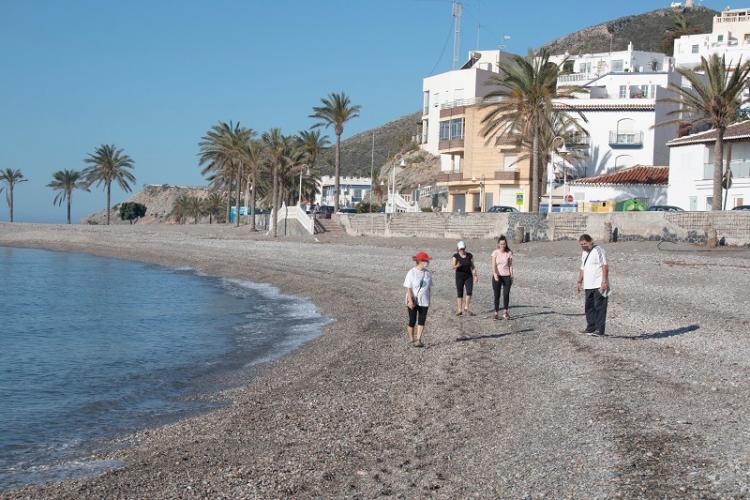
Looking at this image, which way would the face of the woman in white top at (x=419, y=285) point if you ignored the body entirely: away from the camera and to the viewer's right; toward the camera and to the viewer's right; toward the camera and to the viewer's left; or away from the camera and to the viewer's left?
toward the camera and to the viewer's right

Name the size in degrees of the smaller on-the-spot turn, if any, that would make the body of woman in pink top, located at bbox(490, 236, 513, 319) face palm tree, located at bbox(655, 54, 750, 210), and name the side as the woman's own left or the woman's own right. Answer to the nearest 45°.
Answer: approximately 135° to the woman's own left

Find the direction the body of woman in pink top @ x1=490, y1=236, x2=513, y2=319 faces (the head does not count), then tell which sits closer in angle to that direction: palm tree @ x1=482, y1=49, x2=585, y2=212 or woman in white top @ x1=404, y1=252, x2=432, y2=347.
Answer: the woman in white top

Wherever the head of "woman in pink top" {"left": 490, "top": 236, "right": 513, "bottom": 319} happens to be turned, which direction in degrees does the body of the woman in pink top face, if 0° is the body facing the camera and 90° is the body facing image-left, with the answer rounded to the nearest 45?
approximately 0°

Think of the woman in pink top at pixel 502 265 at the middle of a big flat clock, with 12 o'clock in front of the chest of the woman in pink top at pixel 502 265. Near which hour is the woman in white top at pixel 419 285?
the woman in white top at pixel 419 285 is roughly at 1 o'clock from the woman in pink top at pixel 502 265.

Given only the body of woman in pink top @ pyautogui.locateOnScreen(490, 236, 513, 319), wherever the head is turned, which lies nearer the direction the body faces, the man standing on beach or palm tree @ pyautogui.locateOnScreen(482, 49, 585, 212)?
the man standing on beach

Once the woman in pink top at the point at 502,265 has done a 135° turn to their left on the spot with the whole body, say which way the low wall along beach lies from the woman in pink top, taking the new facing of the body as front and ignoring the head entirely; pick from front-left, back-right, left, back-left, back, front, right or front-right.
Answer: front-left

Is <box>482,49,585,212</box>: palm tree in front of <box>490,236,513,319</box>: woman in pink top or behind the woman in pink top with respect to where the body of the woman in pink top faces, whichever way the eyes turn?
behind
